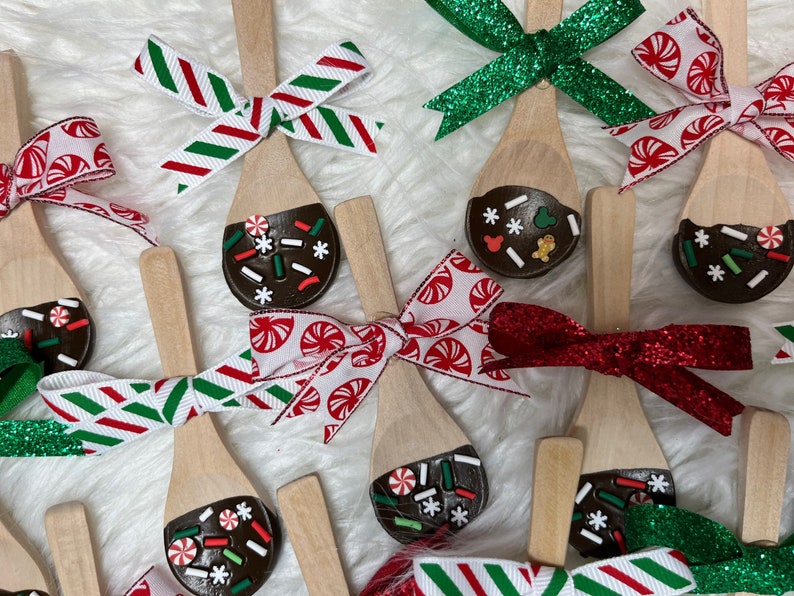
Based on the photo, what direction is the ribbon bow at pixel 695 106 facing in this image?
toward the camera

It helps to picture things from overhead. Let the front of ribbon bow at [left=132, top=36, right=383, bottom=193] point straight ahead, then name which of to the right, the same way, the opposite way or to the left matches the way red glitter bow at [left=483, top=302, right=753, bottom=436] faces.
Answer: the same way

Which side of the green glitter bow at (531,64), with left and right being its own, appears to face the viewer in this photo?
front

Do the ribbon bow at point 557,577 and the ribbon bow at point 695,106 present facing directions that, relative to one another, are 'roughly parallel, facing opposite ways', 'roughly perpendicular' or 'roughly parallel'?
roughly parallel

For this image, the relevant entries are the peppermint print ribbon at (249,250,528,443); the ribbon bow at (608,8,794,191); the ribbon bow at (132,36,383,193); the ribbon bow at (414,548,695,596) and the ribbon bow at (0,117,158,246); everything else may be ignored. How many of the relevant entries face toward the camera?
5

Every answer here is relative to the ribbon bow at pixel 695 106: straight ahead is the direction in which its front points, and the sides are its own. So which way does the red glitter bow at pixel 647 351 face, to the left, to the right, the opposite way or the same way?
the same way

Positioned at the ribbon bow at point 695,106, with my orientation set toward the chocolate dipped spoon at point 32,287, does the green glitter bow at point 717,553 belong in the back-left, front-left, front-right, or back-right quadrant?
front-left
